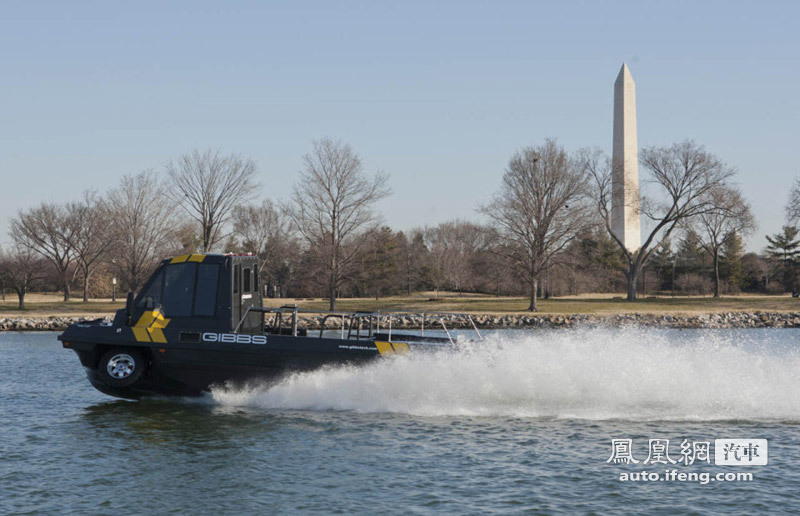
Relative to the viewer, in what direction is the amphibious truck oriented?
to the viewer's left
